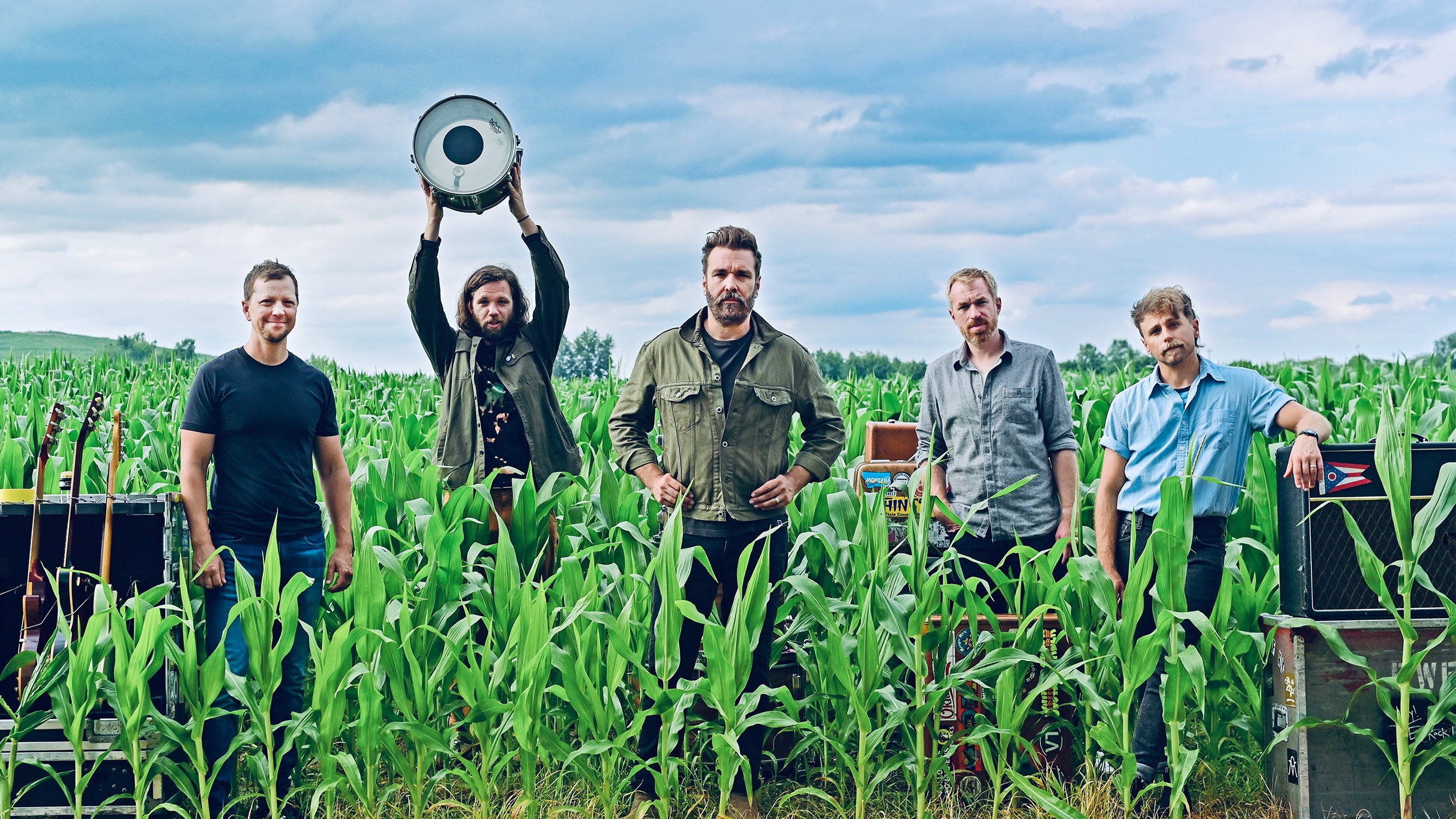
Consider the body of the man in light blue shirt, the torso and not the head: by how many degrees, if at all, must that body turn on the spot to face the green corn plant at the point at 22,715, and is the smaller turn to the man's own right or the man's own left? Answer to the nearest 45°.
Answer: approximately 45° to the man's own right

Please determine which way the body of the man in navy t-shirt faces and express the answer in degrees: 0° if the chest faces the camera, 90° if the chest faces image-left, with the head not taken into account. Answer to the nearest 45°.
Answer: approximately 0°

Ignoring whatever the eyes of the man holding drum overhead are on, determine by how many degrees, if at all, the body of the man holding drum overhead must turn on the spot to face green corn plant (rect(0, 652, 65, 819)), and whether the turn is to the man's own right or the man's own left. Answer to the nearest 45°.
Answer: approximately 45° to the man's own right

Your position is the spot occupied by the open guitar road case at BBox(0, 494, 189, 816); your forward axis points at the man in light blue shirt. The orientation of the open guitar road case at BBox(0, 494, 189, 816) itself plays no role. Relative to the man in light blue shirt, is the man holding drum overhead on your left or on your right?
left

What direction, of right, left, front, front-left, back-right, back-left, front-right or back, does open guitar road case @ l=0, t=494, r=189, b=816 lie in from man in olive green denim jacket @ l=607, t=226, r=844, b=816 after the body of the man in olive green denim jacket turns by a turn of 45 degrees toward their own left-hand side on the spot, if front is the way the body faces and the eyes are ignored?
back-right

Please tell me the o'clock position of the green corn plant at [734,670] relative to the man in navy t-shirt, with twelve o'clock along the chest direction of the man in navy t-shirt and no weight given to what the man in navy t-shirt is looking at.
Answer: The green corn plant is roughly at 10 o'clock from the man in navy t-shirt.

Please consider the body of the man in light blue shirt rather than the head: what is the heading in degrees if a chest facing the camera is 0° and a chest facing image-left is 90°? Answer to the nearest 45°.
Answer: approximately 0°
